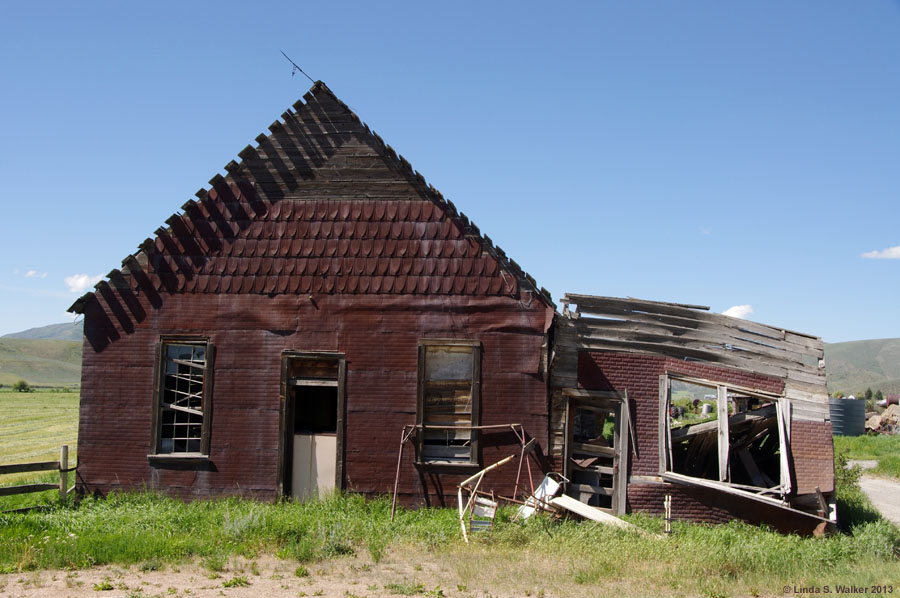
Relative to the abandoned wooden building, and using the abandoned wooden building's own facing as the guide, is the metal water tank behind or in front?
behind

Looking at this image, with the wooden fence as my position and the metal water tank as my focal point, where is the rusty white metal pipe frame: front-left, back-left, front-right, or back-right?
front-right

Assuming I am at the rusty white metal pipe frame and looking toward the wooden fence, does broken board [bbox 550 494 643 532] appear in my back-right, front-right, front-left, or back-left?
back-right

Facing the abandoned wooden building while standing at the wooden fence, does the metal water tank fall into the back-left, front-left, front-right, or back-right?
front-left

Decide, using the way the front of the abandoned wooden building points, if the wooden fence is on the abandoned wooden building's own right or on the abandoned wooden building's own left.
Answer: on the abandoned wooden building's own right

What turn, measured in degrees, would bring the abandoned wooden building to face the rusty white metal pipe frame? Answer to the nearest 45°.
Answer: approximately 45° to its left

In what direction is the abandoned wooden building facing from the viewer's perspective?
toward the camera

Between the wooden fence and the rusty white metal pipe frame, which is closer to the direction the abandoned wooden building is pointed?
the rusty white metal pipe frame

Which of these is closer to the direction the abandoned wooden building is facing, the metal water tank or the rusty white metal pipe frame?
the rusty white metal pipe frame

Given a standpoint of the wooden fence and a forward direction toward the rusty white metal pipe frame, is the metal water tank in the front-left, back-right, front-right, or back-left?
front-left

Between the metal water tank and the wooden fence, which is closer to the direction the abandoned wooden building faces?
the wooden fence
